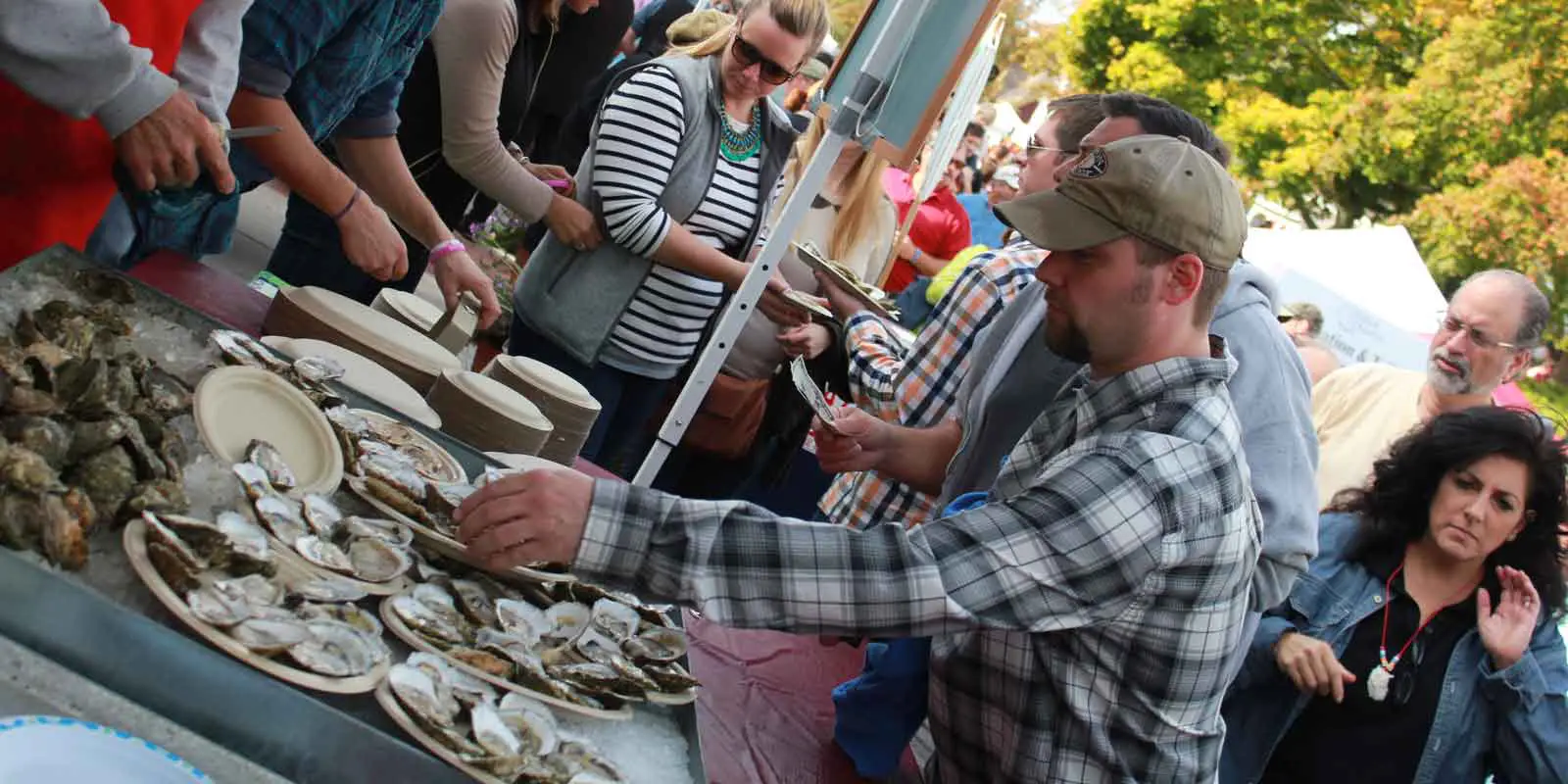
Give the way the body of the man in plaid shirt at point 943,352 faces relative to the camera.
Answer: to the viewer's left

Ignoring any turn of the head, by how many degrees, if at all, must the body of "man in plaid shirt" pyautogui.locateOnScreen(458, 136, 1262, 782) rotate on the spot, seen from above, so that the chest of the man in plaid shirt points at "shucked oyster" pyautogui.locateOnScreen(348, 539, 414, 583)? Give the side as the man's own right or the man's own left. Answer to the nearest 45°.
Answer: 0° — they already face it

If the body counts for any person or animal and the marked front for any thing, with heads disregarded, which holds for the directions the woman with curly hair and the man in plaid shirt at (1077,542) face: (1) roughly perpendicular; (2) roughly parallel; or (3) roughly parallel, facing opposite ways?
roughly perpendicular

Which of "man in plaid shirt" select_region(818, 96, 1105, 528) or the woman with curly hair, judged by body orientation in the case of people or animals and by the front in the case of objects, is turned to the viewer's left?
the man in plaid shirt

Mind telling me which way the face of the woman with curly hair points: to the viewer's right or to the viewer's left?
to the viewer's left

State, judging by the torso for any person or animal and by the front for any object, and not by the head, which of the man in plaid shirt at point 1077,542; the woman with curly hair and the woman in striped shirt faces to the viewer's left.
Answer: the man in plaid shirt

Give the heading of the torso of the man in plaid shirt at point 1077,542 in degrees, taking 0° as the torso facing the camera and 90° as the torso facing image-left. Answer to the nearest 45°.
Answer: approximately 90°

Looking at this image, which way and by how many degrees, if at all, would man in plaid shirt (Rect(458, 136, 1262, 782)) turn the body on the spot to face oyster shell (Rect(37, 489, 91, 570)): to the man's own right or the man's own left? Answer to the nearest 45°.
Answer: approximately 45° to the man's own left

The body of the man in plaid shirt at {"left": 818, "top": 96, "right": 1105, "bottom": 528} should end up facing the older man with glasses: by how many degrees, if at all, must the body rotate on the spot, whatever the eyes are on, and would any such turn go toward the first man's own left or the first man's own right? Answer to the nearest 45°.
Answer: approximately 135° to the first man's own right
